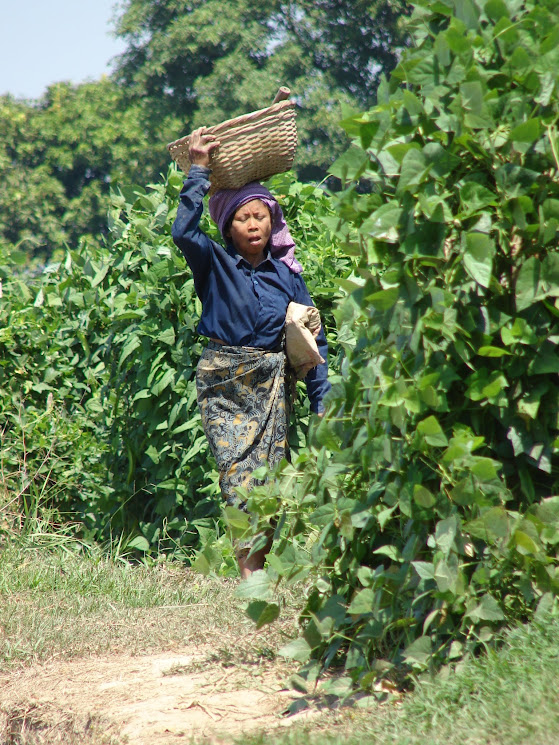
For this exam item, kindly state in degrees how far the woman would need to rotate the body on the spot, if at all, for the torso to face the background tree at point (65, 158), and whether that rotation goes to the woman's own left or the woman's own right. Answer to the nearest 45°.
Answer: approximately 180°

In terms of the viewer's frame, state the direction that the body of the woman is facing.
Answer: toward the camera

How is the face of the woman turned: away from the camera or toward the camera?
toward the camera

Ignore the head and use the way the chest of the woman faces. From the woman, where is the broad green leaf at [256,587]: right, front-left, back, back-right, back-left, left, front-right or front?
front

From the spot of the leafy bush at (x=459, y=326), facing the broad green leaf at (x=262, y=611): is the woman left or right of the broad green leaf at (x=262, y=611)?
right

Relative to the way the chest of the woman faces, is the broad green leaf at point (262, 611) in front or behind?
in front

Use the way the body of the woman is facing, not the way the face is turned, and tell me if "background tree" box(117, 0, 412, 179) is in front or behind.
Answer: behind

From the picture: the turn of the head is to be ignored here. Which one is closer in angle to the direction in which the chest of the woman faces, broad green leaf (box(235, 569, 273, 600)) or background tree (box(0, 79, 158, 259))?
the broad green leaf

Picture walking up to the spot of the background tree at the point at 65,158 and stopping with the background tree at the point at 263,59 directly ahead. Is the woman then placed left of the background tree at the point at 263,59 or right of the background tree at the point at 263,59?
right
